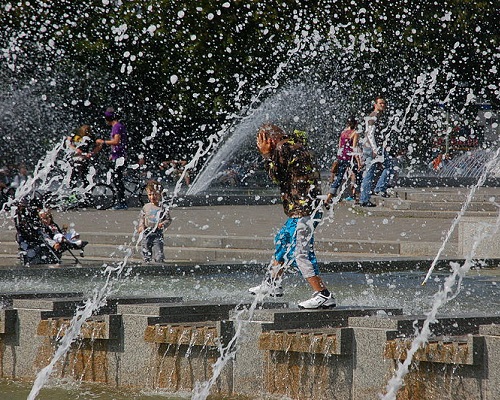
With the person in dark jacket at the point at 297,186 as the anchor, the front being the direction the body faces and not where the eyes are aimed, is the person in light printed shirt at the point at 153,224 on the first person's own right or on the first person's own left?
on the first person's own right

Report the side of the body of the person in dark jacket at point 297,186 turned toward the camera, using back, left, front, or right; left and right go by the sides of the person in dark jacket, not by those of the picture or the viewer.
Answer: left

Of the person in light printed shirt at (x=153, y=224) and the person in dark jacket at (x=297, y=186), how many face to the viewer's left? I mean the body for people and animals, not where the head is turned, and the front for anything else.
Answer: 1

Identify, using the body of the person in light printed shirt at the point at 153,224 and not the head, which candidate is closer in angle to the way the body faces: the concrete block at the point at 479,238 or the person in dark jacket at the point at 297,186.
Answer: the person in dark jacket

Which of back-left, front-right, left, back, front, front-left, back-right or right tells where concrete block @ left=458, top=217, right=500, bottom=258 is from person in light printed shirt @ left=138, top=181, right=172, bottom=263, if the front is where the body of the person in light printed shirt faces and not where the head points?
left

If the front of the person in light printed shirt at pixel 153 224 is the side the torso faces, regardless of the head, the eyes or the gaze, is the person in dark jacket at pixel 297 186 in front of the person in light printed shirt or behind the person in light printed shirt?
in front

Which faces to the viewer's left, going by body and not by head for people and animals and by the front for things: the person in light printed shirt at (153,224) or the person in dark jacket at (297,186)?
the person in dark jacket

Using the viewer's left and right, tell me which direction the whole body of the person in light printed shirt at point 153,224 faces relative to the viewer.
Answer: facing the viewer
